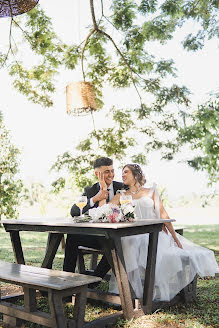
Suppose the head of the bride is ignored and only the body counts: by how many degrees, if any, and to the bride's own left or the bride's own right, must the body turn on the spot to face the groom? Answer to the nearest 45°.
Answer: approximately 90° to the bride's own right

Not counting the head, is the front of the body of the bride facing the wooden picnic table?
yes

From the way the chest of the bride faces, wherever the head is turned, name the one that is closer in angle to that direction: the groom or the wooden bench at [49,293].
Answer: the wooden bench

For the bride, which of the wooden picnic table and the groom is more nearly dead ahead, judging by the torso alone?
the wooden picnic table

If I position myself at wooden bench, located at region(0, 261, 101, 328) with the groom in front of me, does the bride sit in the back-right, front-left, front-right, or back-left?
front-right

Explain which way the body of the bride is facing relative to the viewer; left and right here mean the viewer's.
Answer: facing the viewer and to the left of the viewer

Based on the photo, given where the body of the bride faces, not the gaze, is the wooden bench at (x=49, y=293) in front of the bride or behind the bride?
in front

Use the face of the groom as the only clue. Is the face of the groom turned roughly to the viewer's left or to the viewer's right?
to the viewer's right
